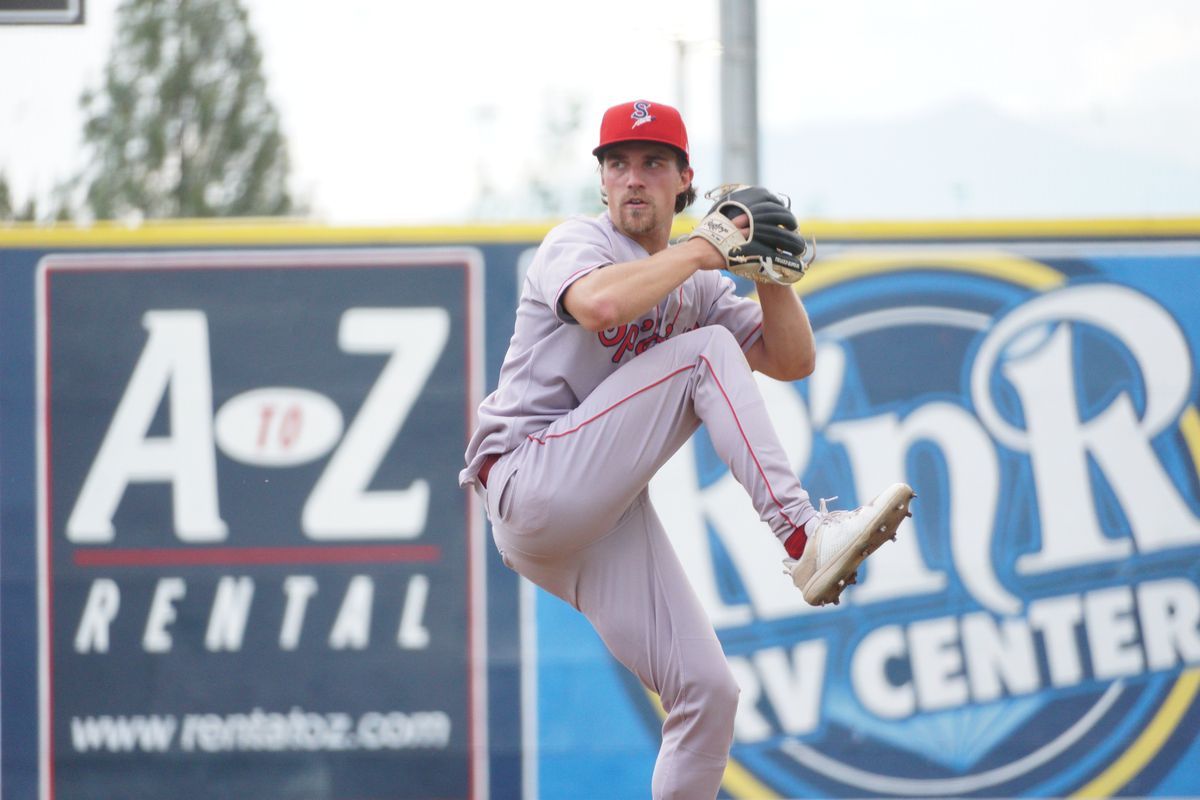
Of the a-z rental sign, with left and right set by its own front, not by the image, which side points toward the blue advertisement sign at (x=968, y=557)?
left

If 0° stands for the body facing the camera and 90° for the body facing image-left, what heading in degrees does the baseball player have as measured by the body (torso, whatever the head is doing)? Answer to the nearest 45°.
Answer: approximately 315°

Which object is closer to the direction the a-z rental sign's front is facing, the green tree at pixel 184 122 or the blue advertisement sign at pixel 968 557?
the blue advertisement sign

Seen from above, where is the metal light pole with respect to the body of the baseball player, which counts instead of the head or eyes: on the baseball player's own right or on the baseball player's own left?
on the baseball player's own left

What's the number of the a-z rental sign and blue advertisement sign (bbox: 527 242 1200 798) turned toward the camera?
2

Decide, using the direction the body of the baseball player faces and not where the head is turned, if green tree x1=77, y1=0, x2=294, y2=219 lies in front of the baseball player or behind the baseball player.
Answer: behind

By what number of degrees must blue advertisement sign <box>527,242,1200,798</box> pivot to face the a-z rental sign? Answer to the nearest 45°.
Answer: approximately 90° to its right

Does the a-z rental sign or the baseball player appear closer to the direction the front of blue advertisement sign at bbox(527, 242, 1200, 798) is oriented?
the baseball player

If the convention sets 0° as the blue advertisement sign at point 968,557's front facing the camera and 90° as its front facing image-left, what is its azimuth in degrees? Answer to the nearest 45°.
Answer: approximately 0°

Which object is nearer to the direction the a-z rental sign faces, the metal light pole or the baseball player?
the baseball player
